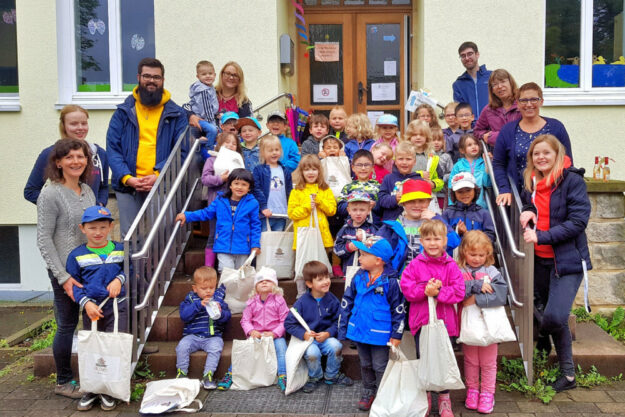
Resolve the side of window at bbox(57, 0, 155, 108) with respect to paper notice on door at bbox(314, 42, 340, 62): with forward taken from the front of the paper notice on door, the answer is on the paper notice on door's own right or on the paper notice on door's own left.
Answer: on the paper notice on door's own right

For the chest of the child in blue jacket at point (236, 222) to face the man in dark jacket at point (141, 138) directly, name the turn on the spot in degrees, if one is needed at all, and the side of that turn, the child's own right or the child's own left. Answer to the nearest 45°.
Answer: approximately 90° to the child's own right

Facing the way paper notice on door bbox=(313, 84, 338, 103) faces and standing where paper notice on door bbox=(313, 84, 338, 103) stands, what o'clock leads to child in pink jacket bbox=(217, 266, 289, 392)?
The child in pink jacket is roughly at 12 o'clock from the paper notice on door.

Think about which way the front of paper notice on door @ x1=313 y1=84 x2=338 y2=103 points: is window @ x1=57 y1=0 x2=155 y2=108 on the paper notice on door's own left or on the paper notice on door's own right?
on the paper notice on door's own right

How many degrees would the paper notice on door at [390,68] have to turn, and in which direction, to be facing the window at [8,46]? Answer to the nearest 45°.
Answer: approximately 90° to its right

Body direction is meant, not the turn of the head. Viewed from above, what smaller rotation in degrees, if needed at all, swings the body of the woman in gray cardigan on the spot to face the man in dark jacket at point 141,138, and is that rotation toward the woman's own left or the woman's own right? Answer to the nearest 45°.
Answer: approximately 90° to the woman's own left

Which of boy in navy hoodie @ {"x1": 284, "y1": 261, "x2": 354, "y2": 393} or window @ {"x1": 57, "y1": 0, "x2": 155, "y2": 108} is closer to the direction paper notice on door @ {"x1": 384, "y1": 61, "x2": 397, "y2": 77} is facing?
the boy in navy hoodie
